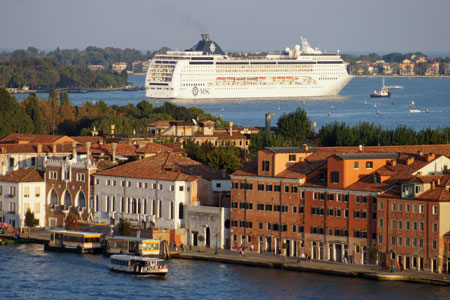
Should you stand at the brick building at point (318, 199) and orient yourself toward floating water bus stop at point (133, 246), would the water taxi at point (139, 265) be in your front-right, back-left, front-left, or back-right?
front-left

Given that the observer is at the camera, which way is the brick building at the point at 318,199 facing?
facing the viewer and to the left of the viewer

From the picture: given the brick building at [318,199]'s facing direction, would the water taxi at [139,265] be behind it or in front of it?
in front

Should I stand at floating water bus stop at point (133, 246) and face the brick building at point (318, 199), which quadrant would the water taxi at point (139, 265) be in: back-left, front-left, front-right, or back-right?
front-right

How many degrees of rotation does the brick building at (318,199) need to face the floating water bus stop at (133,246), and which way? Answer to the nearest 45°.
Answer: approximately 45° to its right
